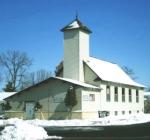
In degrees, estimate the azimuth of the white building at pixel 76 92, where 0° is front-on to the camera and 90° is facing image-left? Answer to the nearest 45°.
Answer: approximately 45°
